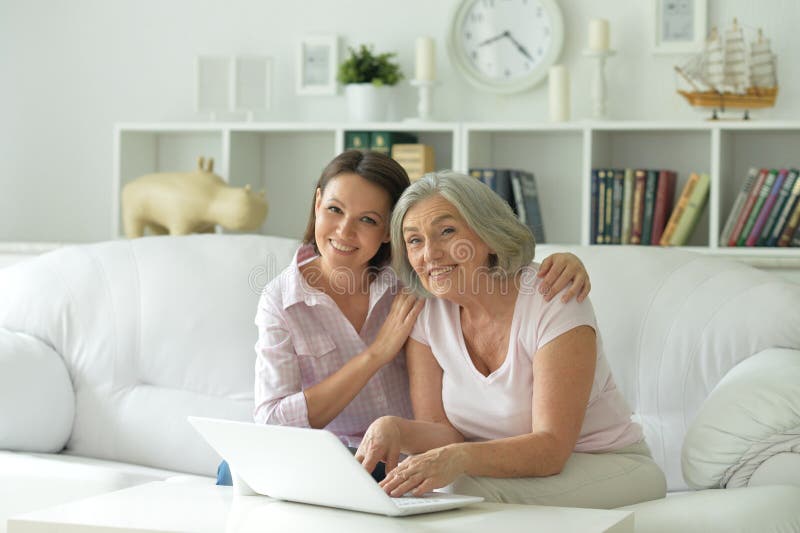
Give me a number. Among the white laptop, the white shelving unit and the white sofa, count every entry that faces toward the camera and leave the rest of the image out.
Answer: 2

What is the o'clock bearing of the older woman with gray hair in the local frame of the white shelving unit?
The older woman with gray hair is roughly at 12 o'clock from the white shelving unit.

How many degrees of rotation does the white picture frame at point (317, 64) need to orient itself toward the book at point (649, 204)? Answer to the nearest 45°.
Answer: approximately 45° to its left

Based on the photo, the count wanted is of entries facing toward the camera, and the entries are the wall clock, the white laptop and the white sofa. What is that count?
2

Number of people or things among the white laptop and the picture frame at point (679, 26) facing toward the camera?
1

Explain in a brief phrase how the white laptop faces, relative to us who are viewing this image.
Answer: facing away from the viewer and to the right of the viewer
